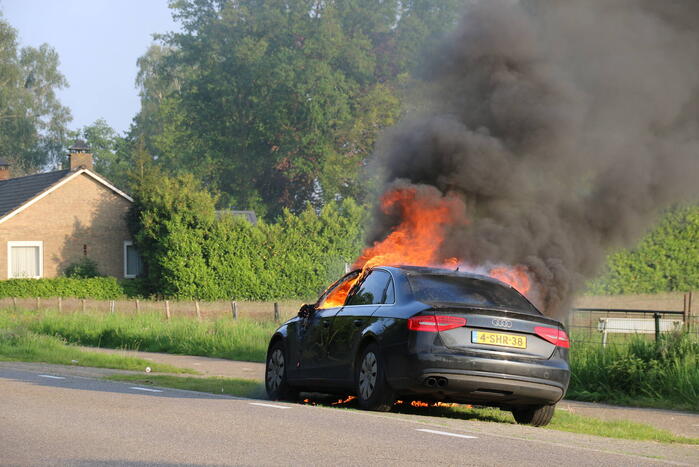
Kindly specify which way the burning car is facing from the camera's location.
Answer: facing away from the viewer and to the left of the viewer

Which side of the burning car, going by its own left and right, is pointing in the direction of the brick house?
front

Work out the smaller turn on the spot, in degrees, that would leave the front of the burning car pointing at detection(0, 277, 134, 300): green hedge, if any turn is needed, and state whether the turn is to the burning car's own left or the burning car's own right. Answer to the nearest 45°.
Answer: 0° — it already faces it

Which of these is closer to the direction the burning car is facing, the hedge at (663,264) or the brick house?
the brick house

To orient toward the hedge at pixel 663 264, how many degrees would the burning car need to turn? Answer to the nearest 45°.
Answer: approximately 45° to its right

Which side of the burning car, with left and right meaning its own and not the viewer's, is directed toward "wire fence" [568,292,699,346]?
right

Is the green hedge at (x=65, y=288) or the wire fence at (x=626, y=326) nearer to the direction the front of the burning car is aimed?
the green hedge

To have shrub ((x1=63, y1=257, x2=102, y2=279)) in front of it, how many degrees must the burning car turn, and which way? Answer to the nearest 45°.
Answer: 0° — it already faces it
